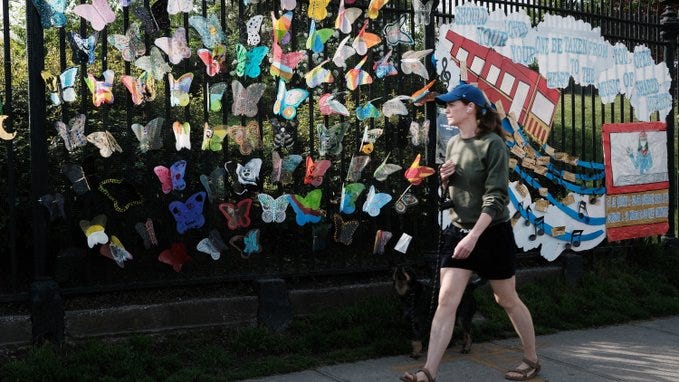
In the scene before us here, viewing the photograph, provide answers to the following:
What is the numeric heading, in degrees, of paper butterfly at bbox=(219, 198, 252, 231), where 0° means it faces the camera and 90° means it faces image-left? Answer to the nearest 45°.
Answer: approximately 0°

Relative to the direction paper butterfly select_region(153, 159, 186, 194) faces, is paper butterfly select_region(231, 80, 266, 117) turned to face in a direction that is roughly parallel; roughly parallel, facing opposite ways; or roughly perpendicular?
roughly parallel

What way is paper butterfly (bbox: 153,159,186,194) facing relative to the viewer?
toward the camera

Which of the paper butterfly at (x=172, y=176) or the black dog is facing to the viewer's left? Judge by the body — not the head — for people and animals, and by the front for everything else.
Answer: the black dog

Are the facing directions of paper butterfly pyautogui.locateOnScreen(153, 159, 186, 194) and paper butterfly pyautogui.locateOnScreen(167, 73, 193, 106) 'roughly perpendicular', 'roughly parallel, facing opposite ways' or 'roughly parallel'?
roughly parallel

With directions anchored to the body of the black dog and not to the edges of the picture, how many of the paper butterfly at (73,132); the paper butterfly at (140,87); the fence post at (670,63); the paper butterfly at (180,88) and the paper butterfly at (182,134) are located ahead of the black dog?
4

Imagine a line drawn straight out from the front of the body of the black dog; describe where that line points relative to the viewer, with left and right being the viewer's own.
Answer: facing to the left of the viewer
